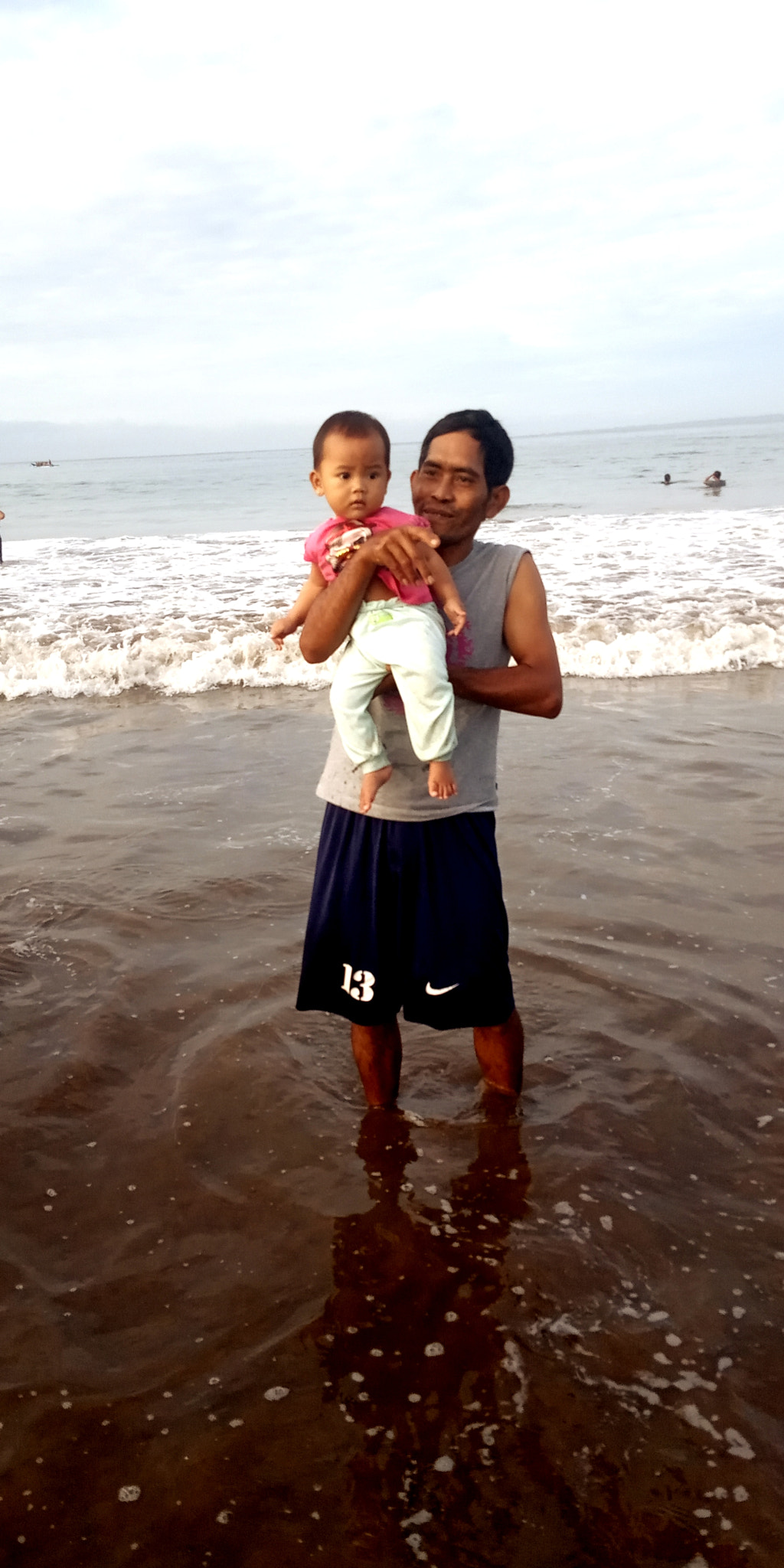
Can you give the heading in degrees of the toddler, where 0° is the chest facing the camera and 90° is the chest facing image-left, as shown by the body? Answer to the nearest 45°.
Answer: approximately 0°

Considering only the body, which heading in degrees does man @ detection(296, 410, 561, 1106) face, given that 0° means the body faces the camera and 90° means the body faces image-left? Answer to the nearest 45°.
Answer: approximately 0°
